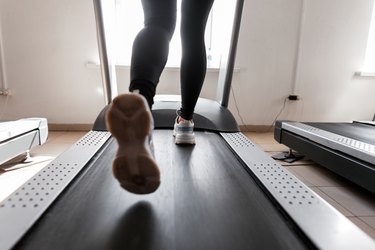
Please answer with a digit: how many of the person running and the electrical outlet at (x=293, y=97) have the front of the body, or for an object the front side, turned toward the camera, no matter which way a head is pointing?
1

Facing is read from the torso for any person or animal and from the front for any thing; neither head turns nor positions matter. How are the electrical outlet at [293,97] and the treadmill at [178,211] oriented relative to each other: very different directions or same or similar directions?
very different directions

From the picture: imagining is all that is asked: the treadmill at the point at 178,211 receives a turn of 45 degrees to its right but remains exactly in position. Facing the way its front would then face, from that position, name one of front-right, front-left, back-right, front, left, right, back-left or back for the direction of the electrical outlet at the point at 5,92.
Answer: left

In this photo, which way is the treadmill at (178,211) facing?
away from the camera

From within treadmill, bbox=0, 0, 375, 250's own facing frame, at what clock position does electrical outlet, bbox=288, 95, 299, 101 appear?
The electrical outlet is roughly at 1 o'clock from the treadmill.

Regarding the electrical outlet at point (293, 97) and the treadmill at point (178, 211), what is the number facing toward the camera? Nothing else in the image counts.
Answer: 1

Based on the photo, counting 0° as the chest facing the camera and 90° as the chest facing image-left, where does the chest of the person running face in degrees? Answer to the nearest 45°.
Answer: approximately 180°

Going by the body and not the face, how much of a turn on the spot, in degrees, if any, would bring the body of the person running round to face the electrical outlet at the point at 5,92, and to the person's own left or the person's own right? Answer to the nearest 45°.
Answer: approximately 45° to the person's own left

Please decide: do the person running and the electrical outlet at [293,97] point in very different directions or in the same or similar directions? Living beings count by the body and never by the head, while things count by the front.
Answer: very different directions

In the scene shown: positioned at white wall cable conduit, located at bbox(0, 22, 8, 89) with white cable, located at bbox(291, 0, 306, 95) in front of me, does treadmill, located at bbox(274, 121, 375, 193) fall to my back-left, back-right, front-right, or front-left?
front-right

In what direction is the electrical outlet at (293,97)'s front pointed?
toward the camera
